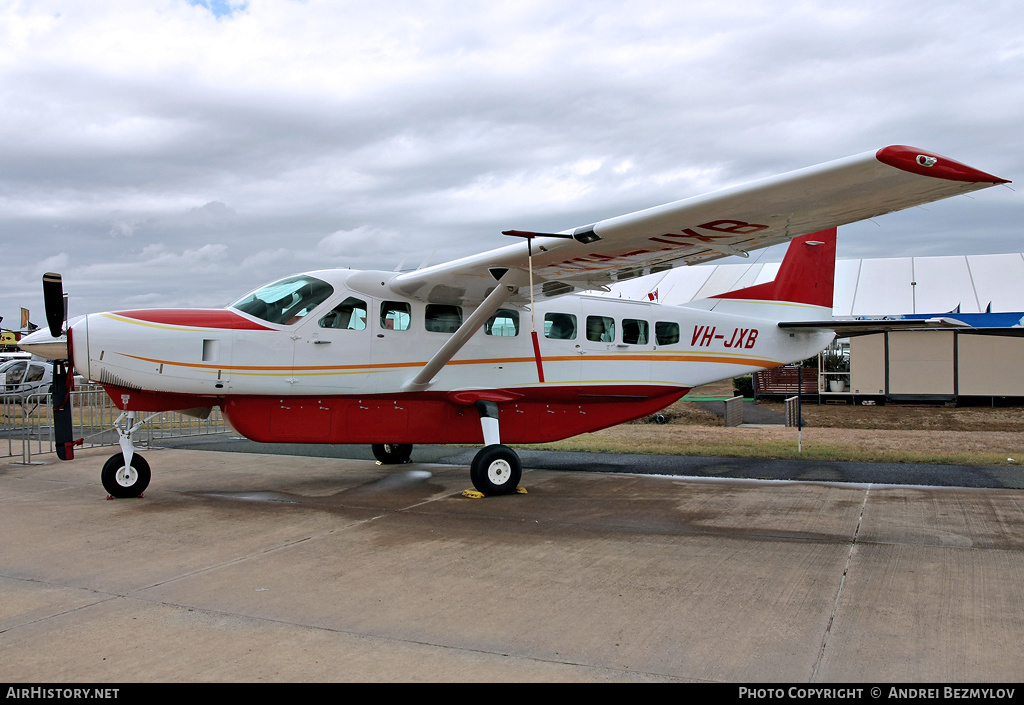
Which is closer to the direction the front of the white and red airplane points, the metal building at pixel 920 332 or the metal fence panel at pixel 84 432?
the metal fence panel

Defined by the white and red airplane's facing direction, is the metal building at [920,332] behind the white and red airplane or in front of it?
behind

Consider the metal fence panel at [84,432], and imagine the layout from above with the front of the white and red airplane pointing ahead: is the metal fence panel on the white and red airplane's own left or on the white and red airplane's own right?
on the white and red airplane's own right

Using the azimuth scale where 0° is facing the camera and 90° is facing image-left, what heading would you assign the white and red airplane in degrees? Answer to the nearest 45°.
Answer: approximately 45°
